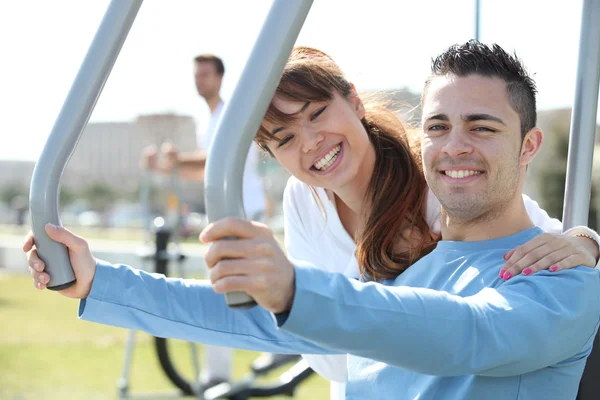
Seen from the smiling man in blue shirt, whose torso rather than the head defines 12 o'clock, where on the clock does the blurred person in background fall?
The blurred person in background is roughly at 4 o'clock from the smiling man in blue shirt.

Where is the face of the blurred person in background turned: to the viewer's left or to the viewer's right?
to the viewer's left

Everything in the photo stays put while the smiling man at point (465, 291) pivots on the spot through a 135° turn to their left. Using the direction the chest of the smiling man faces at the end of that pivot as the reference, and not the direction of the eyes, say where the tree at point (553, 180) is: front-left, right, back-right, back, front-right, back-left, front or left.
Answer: left

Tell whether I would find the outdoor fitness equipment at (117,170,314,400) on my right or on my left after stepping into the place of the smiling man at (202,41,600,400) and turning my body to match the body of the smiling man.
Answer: on my right

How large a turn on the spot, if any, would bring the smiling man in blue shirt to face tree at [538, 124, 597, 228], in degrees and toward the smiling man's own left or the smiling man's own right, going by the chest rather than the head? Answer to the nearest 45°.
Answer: approximately 135° to the smiling man's own right

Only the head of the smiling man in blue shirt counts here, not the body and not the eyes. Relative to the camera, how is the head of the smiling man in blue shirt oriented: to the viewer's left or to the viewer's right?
to the viewer's left

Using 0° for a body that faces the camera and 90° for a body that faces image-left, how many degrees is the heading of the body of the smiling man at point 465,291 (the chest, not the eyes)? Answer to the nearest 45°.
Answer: approximately 45°

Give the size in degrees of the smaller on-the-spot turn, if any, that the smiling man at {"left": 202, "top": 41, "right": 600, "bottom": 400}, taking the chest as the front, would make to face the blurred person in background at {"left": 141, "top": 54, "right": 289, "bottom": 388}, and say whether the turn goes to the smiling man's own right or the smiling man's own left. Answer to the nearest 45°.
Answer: approximately 135° to the smiling man's own right
